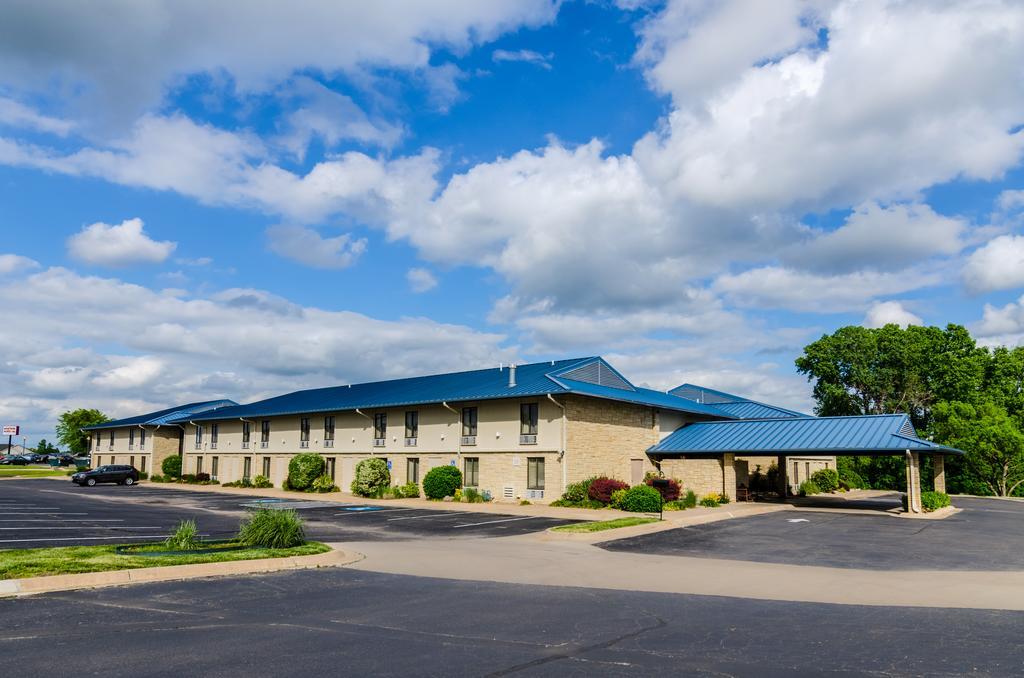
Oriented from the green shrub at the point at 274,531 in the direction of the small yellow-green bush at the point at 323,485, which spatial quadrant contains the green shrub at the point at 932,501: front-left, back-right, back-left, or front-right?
front-right

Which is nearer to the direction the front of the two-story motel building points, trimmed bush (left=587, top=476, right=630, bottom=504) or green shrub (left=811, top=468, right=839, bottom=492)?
the trimmed bush

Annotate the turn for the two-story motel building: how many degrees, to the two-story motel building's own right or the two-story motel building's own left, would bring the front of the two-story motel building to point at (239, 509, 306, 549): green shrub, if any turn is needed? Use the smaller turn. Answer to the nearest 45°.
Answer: approximately 45° to the two-story motel building's own right
